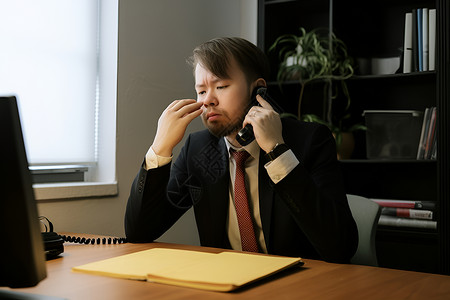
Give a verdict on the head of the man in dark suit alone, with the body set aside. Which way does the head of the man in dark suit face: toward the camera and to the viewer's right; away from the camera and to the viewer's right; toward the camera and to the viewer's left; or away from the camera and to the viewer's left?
toward the camera and to the viewer's left

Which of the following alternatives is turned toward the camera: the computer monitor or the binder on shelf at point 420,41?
the binder on shelf

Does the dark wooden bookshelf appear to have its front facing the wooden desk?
yes

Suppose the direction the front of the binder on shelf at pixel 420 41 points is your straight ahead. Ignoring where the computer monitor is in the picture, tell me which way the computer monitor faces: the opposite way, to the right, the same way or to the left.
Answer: the opposite way

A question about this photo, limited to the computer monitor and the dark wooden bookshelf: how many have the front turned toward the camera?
1

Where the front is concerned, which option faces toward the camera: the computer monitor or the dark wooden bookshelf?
the dark wooden bookshelf

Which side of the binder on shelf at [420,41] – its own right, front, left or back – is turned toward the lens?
front

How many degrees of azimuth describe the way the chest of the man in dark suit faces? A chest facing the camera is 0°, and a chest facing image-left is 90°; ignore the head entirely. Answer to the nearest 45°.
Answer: approximately 45°

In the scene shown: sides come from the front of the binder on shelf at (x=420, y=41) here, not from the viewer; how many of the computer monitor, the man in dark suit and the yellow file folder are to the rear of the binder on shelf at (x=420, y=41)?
0

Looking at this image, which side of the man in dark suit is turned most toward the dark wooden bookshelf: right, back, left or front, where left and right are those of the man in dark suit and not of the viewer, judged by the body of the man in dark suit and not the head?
back

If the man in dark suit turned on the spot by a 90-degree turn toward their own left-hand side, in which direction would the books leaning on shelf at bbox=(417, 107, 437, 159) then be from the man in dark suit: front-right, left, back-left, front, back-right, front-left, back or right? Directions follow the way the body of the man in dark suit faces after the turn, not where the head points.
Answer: left

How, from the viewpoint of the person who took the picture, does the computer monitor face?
facing away from the viewer and to the right of the viewer

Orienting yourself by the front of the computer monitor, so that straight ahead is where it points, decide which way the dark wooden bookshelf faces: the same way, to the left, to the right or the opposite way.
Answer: the opposite way

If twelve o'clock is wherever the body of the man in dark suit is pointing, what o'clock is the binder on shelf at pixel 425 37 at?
The binder on shelf is roughly at 6 o'clock from the man in dark suit.

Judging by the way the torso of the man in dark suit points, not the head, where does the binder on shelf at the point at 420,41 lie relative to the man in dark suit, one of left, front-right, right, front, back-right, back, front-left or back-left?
back

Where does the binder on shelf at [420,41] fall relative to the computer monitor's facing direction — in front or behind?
in front
